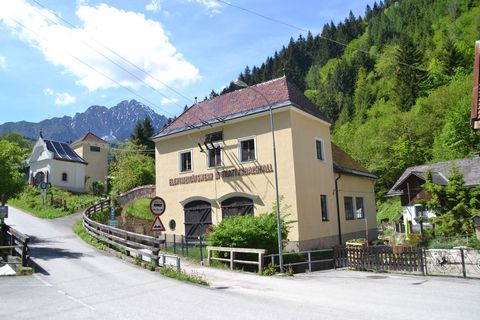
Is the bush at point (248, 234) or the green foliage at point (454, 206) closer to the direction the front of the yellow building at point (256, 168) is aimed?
the bush

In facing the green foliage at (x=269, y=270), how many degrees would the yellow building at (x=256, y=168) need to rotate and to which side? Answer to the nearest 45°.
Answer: approximately 45° to its left

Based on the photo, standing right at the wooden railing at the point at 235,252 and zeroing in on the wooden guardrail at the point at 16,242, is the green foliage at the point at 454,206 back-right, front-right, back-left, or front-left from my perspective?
back-right

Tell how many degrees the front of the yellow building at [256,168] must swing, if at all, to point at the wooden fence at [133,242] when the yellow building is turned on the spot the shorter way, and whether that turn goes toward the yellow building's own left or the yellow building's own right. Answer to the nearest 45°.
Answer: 0° — it already faces it

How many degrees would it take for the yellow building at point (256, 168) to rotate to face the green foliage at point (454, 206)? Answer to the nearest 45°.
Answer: approximately 135° to its left

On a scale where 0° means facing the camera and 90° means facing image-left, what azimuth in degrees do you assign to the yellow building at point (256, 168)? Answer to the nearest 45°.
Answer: approximately 45°

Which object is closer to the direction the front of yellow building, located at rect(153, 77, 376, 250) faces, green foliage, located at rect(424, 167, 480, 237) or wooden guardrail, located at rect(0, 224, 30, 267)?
the wooden guardrail

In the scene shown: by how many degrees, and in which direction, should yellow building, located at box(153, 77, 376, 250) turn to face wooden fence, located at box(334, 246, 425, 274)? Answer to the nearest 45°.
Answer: approximately 90° to its left

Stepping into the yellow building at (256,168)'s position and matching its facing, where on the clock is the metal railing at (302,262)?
The metal railing is roughly at 10 o'clock from the yellow building.

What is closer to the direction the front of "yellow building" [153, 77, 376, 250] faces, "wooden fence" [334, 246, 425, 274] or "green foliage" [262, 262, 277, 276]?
the green foliage

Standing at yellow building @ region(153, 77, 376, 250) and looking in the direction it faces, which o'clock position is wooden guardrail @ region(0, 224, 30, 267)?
The wooden guardrail is roughly at 12 o'clock from the yellow building.
